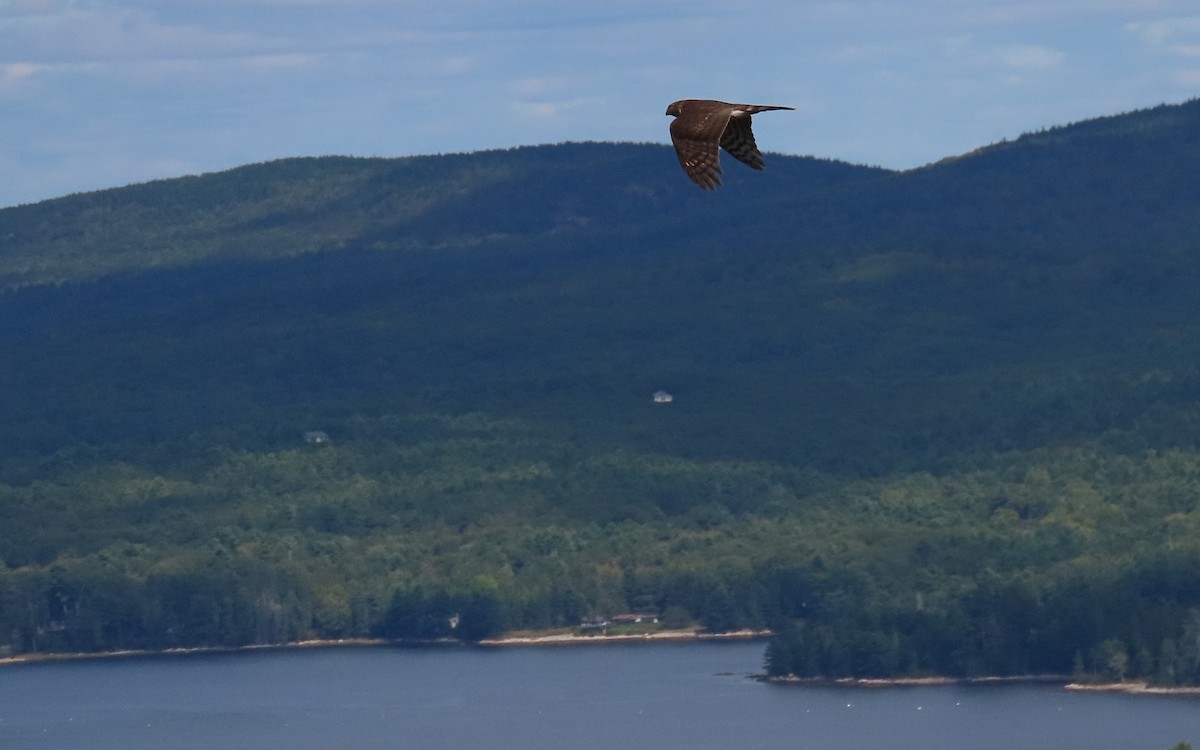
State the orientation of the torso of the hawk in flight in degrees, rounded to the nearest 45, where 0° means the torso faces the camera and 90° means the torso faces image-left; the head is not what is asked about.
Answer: approximately 90°
